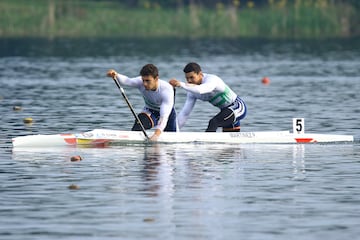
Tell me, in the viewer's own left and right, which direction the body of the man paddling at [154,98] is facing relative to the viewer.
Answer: facing the viewer and to the left of the viewer

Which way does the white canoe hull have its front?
to the viewer's left
